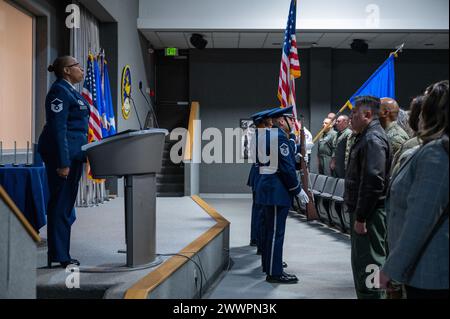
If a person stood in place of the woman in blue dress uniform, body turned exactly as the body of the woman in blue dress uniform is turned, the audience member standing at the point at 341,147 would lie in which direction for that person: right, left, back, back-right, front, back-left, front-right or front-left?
front-left

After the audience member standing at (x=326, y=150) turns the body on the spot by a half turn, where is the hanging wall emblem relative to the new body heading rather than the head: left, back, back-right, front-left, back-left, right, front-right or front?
back

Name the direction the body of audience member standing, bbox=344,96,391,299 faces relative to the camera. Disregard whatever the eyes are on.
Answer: to the viewer's left

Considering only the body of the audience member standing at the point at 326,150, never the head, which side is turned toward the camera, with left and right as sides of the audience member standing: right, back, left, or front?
left

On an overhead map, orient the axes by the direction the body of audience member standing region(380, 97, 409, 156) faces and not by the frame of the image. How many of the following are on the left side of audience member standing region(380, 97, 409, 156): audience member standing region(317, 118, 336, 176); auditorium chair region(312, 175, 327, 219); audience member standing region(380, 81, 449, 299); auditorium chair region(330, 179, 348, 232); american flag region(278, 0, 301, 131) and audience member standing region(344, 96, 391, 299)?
2

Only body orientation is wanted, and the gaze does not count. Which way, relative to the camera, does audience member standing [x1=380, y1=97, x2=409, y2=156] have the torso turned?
to the viewer's left

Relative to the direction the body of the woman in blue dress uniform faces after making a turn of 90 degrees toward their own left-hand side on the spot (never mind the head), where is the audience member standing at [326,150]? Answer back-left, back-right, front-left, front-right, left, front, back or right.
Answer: front-right

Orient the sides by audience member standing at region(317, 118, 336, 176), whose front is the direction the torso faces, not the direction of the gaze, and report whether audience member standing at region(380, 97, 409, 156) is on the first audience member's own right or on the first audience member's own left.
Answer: on the first audience member's own left

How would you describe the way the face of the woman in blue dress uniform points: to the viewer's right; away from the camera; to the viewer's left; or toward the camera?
to the viewer's right

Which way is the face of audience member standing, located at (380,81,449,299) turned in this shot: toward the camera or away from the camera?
away from the camera

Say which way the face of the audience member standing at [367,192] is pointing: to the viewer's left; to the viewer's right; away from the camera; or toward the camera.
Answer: to the viewer's left

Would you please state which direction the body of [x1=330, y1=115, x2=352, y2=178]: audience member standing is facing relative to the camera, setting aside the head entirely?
to the viewer's left

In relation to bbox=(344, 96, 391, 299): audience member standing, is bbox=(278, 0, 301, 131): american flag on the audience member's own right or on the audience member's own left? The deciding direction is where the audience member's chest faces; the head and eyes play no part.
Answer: on the audience member's own right

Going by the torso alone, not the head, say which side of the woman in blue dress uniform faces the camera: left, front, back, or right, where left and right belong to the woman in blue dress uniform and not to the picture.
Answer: right

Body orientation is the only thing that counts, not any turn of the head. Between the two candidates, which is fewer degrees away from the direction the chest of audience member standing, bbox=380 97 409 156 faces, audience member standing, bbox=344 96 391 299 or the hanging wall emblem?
the hanging wall emblem
